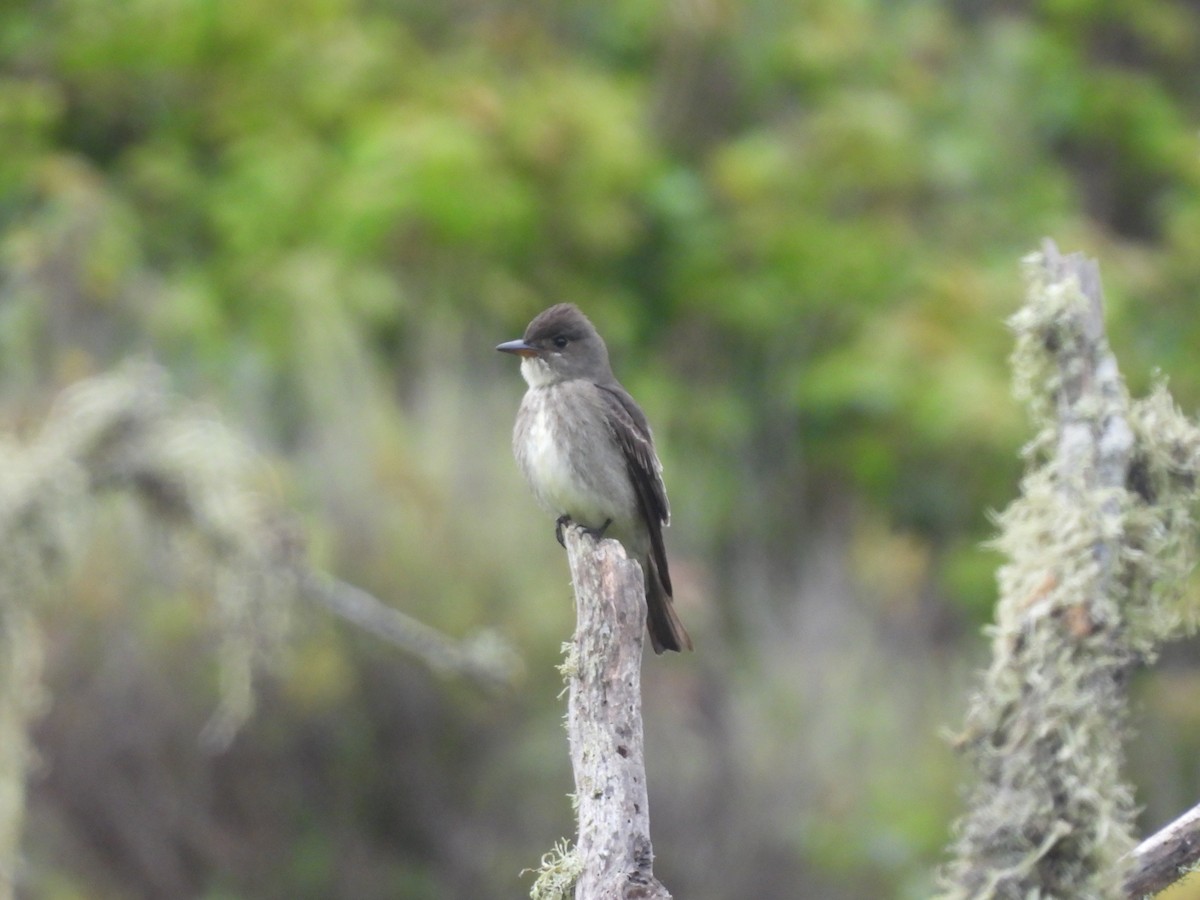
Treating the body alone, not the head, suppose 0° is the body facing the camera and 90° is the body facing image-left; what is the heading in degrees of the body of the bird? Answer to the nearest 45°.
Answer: approximately 45°
